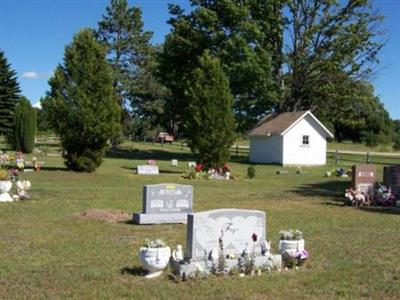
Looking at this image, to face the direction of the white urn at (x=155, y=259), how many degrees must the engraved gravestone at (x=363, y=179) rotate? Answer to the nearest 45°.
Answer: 0° — it already faces it

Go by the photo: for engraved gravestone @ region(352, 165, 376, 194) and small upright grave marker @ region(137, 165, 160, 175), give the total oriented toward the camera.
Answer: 2

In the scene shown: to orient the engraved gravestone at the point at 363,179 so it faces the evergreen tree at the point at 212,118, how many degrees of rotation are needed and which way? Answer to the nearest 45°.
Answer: approximately 135° to its right

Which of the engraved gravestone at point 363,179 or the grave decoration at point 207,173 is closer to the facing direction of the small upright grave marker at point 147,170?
the engraved gravestone

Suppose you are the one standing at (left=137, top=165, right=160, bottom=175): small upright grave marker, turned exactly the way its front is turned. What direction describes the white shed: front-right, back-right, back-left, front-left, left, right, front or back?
back-left

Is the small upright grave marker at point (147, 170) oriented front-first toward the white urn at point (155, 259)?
yes

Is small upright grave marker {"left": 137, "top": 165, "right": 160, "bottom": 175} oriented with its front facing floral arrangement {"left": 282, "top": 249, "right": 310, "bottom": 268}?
yes

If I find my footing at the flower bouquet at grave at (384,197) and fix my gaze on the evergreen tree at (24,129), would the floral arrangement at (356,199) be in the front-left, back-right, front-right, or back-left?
front-left

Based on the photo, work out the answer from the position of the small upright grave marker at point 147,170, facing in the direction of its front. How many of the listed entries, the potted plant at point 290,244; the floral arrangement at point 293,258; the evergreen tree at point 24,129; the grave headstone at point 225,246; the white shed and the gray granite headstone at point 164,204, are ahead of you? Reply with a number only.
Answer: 4

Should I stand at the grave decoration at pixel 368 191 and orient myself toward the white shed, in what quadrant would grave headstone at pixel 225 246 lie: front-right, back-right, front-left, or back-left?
back-left

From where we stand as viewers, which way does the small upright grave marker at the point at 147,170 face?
facing the viewer

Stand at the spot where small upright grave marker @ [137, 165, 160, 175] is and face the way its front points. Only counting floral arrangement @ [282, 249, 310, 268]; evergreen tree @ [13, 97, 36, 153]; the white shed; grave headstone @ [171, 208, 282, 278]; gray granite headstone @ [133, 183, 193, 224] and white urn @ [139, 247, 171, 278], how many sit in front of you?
4

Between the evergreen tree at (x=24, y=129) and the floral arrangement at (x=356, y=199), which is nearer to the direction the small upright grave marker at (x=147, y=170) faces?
the floral arrangement

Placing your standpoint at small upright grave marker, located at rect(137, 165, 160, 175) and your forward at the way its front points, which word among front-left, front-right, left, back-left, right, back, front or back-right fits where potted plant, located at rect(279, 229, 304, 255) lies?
front

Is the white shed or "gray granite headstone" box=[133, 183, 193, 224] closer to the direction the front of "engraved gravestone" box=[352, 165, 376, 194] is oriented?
the gray granite headstone

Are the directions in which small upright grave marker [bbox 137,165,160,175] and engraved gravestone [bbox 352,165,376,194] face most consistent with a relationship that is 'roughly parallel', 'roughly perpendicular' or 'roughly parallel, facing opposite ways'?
roughly parallel

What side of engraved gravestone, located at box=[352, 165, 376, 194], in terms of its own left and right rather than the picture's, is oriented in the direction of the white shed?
back
